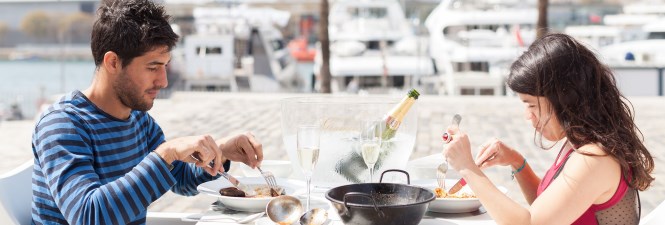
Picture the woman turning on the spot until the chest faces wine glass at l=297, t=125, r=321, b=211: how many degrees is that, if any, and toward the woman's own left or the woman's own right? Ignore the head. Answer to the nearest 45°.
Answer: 0° — they already face it

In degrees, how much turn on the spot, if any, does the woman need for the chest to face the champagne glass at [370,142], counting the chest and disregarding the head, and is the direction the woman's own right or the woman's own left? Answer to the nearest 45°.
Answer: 0° — they already face it

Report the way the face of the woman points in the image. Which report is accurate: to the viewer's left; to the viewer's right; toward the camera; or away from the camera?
to the viewer's left

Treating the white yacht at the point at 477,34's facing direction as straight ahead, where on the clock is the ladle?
The ladle is roughly at 6 o'clock from the white yacht.

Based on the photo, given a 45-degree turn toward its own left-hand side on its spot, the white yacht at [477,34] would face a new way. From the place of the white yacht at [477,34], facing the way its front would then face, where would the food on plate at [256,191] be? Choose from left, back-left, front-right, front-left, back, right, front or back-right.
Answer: back-left

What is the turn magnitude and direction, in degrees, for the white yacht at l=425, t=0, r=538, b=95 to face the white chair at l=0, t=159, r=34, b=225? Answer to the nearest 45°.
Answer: approximately 180°

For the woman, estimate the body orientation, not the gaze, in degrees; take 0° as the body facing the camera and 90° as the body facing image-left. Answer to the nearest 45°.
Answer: approximately 90°

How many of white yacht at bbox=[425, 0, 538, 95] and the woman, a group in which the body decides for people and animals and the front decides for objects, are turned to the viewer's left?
1

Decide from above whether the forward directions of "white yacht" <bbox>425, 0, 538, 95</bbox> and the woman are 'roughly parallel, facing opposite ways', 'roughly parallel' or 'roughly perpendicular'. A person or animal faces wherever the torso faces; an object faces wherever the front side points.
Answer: roughly perpendicular

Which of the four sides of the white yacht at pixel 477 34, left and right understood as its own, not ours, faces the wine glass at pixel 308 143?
back

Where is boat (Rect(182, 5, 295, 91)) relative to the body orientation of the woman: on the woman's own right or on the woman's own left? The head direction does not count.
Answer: on the woman's own right

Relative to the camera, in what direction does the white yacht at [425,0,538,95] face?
facing away from the viewer
